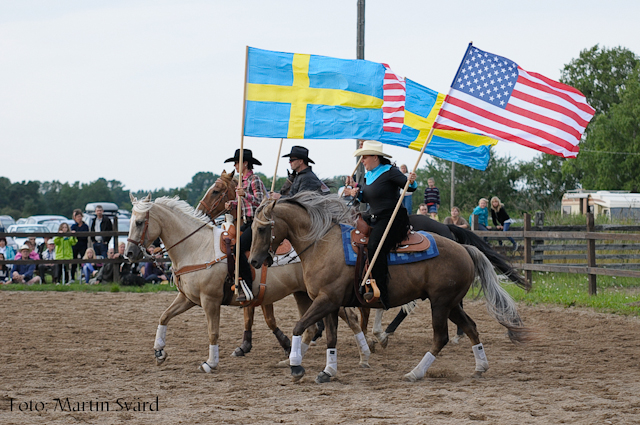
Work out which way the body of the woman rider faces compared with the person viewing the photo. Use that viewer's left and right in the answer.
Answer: facing to the left of the viewer

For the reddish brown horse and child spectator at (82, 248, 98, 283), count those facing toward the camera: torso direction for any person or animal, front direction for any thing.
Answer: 1

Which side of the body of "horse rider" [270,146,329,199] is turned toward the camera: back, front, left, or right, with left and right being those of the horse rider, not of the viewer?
left

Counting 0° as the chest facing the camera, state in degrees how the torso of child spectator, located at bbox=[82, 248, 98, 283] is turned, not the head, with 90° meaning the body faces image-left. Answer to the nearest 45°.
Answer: approximately 0°

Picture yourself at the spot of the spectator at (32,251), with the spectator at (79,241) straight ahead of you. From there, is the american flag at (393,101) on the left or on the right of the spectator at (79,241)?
right

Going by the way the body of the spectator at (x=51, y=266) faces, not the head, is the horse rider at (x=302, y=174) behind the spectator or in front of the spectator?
in front

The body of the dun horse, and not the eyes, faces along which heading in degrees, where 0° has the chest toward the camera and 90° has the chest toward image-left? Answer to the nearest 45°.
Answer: approximately 90°

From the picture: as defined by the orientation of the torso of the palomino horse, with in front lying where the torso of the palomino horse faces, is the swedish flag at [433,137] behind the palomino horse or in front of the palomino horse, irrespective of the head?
behind

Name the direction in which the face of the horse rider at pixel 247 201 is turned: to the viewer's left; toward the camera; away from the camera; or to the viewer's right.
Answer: to the viewer's left

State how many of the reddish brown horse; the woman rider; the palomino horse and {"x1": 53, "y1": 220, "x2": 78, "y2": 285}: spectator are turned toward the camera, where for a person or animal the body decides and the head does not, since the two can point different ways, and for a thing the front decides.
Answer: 1

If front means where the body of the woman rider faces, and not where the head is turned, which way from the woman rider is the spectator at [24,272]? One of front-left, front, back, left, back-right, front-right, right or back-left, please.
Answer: front-right
